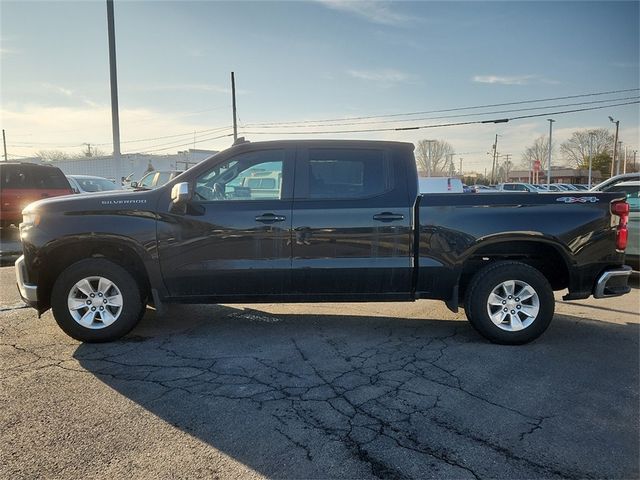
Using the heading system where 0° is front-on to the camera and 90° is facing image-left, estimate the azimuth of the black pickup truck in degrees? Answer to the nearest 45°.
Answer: approximately 90°

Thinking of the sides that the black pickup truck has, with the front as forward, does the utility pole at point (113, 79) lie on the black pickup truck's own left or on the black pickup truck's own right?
on the black pickup truck's own right

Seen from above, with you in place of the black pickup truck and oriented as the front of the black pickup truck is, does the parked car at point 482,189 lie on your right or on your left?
on your right

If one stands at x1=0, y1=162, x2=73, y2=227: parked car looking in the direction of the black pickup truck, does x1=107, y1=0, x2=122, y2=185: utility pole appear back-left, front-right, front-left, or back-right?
back-left

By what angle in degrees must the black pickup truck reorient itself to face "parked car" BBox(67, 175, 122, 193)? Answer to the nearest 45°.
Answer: approximately 45° to its right

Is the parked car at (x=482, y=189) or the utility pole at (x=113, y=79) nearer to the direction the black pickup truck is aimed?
the utility pole

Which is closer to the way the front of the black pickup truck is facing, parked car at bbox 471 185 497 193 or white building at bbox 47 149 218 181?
the white building

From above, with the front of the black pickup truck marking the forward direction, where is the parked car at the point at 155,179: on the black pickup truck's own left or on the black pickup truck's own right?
on the black pickup truck's own right

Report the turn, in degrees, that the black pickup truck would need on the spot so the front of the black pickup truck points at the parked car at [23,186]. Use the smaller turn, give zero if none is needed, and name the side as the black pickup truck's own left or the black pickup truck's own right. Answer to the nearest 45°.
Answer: approximately 45° to the black pickup truck's own right
